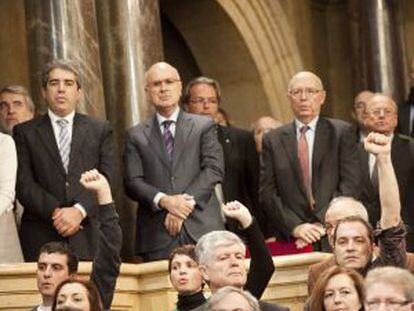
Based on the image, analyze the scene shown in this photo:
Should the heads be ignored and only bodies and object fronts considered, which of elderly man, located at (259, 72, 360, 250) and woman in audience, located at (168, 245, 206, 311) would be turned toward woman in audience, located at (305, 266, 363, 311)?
the elderly man

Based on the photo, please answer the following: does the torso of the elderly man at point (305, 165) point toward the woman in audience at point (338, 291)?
yes

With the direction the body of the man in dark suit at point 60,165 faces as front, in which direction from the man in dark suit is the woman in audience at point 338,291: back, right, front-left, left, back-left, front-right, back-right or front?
front-left

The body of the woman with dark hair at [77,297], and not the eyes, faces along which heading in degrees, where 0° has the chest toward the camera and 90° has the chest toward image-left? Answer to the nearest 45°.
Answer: approximately 45°
